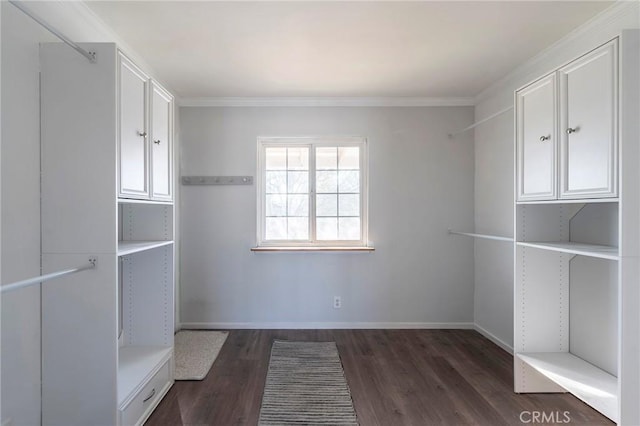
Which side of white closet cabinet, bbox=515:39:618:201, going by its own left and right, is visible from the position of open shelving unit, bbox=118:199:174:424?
front

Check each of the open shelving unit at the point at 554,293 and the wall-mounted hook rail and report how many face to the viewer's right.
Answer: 0

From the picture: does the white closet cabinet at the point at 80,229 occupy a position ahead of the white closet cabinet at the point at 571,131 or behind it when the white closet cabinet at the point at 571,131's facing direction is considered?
ahead

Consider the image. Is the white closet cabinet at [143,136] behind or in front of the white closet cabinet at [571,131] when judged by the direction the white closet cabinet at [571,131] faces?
in front

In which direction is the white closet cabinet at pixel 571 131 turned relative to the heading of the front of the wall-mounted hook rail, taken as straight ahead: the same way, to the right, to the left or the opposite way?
to the right

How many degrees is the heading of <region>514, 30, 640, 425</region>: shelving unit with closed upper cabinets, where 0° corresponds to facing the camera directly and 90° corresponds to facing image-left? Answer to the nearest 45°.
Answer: approximately 45°

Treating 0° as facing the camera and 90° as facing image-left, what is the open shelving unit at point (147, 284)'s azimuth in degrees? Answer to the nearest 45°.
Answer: approximately 315°

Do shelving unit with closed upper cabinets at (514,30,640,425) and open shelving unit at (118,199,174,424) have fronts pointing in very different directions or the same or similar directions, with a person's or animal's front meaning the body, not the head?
very different directions

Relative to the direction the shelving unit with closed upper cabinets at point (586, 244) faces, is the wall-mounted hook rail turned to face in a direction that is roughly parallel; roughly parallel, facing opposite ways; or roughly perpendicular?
roughly perpendicular

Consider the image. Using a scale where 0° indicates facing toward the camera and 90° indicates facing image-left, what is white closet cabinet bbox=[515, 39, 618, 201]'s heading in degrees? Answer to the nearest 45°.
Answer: approximately 45°

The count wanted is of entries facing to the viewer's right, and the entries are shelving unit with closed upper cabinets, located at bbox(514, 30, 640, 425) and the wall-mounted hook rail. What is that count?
0

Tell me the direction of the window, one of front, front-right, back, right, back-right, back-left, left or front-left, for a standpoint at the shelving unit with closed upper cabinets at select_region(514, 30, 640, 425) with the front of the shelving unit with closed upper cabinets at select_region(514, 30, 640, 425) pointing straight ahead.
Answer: front-right

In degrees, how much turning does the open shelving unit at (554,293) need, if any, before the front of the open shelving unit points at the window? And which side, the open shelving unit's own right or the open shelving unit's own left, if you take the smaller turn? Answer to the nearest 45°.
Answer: approximately 45° to the open shelving unit's own right
